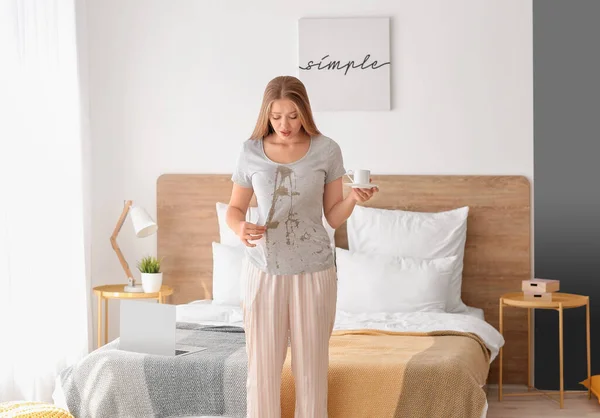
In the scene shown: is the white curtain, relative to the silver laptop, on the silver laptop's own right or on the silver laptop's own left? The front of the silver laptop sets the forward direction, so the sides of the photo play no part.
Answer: on the silver laptop's own left

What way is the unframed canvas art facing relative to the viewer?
toward the camera

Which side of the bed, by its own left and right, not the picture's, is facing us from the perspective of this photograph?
front

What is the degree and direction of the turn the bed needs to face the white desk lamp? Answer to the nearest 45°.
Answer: approximately 135° to its right

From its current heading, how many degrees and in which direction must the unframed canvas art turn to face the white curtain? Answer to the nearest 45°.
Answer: approximately 45° to its right

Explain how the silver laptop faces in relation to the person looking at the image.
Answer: facing away from the viewer and to the right of the viewer

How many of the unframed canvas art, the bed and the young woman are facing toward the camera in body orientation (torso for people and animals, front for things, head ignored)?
3

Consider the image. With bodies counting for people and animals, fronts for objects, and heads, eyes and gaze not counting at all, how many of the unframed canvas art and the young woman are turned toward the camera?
2

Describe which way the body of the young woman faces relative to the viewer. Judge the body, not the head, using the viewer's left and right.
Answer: facing the viewer

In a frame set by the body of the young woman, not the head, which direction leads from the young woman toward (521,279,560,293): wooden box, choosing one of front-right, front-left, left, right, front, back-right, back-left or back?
back-left

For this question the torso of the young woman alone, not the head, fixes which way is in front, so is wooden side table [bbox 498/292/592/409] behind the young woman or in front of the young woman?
behind
